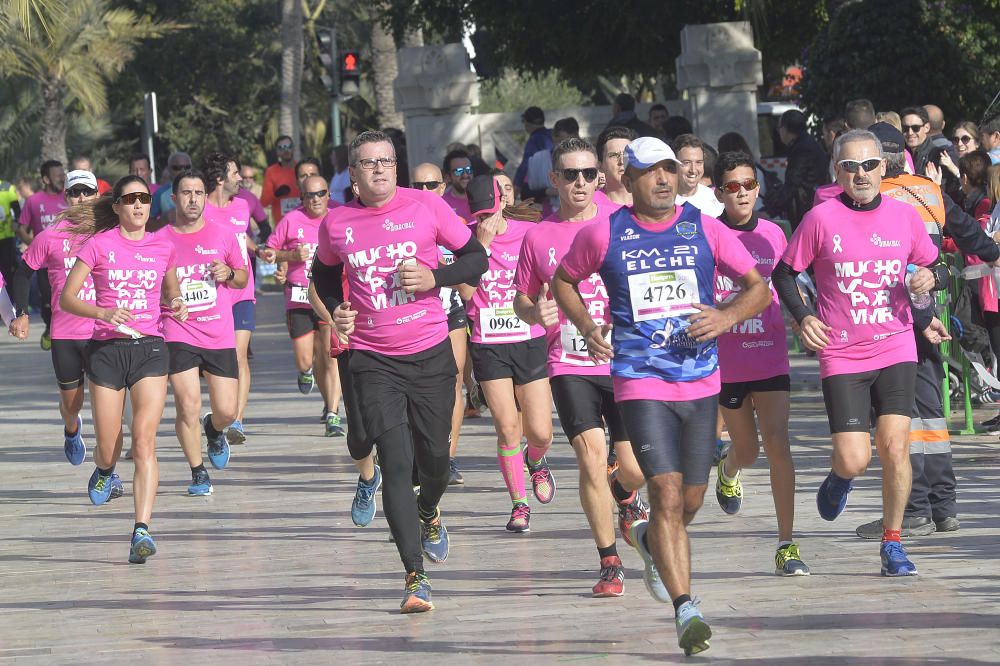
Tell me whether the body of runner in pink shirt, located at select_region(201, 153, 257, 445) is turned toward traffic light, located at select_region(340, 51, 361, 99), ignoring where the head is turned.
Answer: no

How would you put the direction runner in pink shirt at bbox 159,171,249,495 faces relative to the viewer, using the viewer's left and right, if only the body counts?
facing the viewer

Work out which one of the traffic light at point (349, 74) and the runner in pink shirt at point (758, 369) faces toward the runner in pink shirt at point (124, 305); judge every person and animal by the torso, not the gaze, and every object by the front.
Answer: the traffic light

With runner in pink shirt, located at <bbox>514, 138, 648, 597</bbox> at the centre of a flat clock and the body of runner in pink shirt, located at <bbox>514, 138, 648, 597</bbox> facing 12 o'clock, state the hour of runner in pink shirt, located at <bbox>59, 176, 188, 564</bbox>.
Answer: runner in pink shirt, located at <bbox>59, 176, 188, 564</bbox> is roughly at 4 o'clock from runner in pink shirt, located at <bbox>514, 138, 648, 597</bbox>.

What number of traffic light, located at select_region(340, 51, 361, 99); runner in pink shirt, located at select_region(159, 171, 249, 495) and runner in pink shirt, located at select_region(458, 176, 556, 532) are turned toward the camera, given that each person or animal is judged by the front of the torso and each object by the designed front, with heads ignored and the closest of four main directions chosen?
3

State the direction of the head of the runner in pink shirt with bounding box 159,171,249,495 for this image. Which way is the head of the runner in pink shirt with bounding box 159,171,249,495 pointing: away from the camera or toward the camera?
toward the camera

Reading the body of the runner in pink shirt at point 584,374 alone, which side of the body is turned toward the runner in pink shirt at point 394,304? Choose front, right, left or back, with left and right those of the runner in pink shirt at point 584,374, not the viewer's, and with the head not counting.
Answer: right

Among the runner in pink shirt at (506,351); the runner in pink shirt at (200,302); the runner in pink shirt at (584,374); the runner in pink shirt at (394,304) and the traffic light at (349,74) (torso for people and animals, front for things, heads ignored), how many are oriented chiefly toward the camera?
5

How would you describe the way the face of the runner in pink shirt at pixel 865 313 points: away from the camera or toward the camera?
toward the camera

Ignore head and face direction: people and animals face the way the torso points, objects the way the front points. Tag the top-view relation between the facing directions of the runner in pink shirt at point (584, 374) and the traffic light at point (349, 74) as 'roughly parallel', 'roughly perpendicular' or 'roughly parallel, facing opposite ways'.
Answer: roughly parallel

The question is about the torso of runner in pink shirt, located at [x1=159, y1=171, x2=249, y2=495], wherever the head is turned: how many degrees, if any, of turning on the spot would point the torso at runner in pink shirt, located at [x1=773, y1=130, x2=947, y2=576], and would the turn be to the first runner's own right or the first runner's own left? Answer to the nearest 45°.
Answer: approximately 45° to the first runner's own left

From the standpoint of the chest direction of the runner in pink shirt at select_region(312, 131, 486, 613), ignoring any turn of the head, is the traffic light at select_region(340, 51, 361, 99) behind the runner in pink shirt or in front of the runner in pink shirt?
behind

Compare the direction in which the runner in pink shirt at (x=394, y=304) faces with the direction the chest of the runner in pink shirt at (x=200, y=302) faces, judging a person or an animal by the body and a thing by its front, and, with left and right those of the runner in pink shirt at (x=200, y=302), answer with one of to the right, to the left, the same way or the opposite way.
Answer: the same way

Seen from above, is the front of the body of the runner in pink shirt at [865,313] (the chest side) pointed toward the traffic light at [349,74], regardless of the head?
no

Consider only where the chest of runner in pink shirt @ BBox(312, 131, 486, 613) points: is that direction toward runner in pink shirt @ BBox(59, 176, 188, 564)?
no

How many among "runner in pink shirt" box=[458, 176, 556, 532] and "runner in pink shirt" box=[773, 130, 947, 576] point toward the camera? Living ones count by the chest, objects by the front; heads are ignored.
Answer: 2

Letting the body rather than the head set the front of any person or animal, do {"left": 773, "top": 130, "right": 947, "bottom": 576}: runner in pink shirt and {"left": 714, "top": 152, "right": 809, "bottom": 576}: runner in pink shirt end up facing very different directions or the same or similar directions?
same or similar directions

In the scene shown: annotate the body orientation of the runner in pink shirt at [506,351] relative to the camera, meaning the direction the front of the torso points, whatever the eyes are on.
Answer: toward the camera
